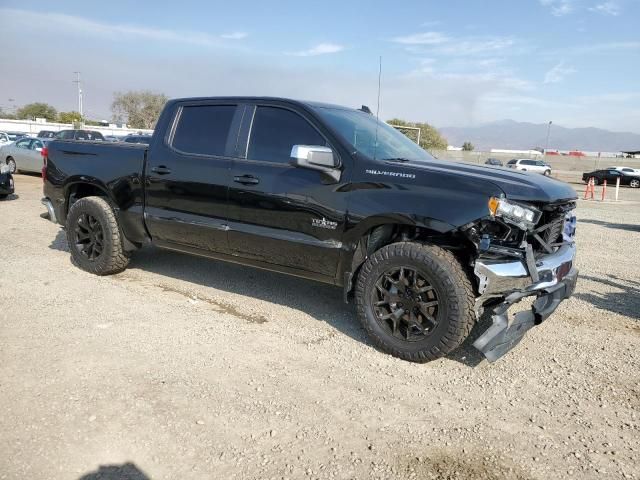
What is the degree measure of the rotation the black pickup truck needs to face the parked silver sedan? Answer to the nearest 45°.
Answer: approximately 180°

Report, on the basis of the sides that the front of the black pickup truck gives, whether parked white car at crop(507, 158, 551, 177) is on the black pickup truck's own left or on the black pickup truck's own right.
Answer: on the black pickup truck's own left

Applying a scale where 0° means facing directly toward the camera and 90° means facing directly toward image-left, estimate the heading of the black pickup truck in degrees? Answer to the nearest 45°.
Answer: approximately 315°
